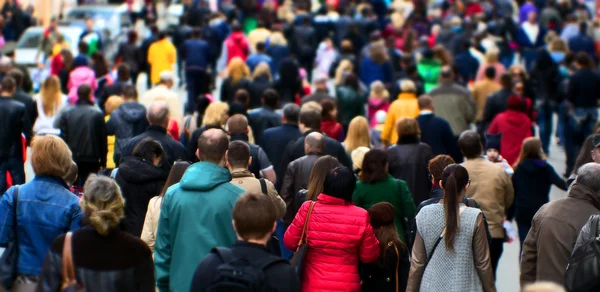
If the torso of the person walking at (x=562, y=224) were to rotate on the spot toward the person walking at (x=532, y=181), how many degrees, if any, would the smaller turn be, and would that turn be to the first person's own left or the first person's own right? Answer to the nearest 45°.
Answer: approximately 45° to the first person's own left

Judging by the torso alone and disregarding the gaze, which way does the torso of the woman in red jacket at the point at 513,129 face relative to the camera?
away from the camera

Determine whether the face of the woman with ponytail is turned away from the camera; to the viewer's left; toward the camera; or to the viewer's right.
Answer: away from the camera

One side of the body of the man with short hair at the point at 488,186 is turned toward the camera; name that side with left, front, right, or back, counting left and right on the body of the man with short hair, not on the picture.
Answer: back

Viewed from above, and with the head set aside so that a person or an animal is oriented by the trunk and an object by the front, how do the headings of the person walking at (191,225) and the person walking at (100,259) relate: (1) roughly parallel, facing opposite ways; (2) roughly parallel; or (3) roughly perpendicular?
roughly parallel

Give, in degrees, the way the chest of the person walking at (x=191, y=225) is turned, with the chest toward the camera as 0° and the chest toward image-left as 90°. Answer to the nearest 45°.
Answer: approximately 180°

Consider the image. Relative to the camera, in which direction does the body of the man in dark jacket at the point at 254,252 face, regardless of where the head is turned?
away from the camera

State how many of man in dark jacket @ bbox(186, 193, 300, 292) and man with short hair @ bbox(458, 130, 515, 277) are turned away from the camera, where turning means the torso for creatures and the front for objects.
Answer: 2

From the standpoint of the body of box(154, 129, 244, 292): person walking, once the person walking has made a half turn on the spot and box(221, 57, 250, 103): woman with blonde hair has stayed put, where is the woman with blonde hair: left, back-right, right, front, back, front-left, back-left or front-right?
back

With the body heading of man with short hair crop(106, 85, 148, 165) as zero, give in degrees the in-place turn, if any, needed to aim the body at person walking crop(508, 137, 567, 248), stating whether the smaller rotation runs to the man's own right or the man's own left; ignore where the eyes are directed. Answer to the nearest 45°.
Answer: approximately 135° to the man's own right

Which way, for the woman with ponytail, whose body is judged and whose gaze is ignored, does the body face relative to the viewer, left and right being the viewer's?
facing away from the viewer

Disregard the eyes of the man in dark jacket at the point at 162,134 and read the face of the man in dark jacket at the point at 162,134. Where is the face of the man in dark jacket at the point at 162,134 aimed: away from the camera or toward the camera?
away from the camera

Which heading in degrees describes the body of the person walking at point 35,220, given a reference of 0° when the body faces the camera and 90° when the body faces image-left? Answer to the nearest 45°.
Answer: approximately 180°

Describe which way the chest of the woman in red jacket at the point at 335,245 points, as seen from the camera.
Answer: away from the camera

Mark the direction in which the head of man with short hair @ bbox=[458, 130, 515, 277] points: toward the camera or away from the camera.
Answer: away from the camera

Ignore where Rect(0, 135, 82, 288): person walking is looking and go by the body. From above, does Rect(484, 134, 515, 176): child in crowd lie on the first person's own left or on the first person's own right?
on the first person's own right
